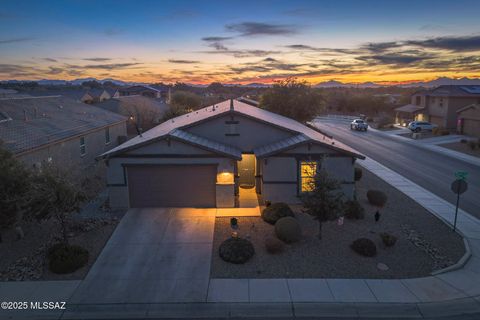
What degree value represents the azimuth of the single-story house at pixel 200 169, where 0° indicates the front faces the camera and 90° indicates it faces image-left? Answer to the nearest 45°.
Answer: approximately 0°

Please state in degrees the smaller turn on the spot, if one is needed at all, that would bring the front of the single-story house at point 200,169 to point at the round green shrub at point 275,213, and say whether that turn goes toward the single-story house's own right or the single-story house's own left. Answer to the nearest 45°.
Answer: approximately 45° to the single-story house's own left

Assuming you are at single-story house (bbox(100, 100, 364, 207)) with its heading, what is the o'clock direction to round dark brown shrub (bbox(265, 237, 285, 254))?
The round dark brown shrub is roughly at 11 o'clock from the single-story house.

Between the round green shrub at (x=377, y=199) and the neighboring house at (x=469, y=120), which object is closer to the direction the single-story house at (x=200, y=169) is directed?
the round green shrub

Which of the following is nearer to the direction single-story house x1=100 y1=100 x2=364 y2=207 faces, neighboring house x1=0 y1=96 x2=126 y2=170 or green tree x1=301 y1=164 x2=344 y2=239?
the green tree

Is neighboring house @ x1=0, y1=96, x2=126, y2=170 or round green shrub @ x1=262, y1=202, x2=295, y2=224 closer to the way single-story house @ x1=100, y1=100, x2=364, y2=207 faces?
the round green shrub

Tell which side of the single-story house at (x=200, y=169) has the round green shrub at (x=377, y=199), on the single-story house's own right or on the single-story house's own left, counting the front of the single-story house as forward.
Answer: on the single-story house's own left

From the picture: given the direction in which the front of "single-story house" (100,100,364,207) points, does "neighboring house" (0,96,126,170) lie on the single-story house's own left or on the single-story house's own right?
on the single-story house's own right
